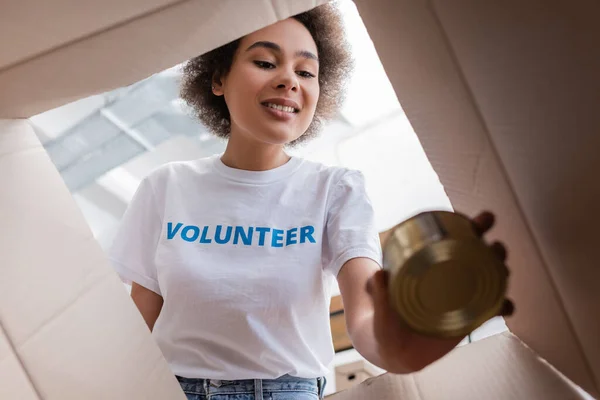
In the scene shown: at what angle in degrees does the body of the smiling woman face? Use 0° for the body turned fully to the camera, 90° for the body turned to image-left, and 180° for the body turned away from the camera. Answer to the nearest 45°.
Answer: approximately 0°
